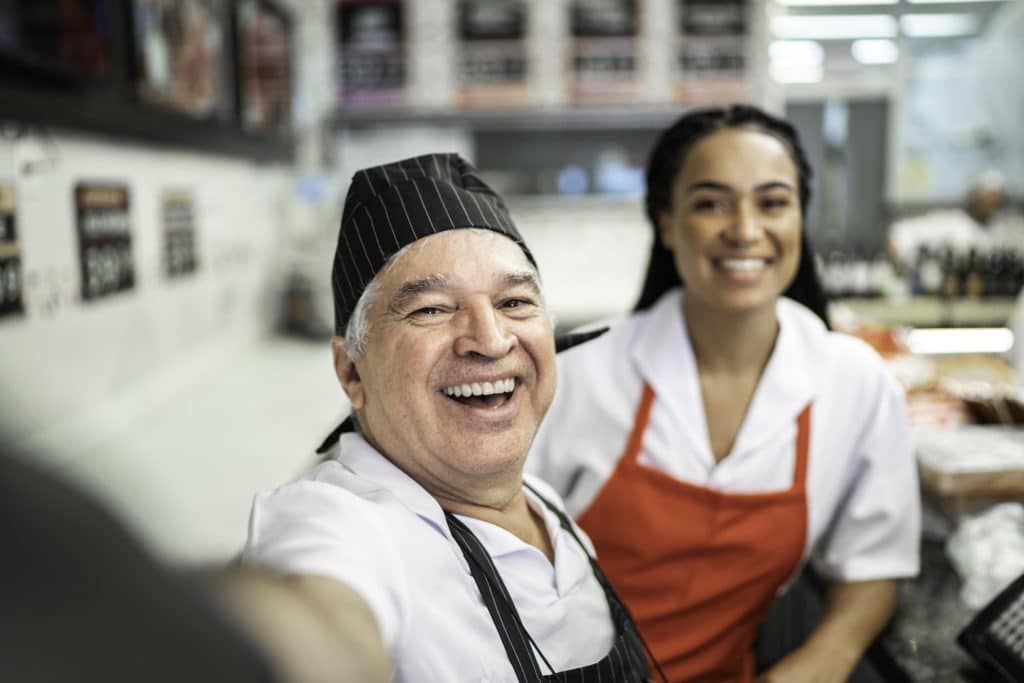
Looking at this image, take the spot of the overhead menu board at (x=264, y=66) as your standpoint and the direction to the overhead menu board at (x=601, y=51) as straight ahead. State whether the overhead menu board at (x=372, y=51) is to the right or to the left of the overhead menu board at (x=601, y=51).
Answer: left

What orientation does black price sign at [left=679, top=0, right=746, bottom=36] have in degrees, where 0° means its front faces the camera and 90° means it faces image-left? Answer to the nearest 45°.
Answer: approximately 0°

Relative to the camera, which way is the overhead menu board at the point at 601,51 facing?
toward the camera

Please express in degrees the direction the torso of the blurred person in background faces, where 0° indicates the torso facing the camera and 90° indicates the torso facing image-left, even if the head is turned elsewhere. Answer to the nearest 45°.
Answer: approximately 0°

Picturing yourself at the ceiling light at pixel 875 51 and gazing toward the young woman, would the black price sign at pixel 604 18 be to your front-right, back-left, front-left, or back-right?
front-right

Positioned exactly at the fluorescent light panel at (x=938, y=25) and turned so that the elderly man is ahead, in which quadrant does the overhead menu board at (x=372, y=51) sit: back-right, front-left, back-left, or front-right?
front-right

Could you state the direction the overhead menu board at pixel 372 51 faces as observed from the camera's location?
facing the viewer

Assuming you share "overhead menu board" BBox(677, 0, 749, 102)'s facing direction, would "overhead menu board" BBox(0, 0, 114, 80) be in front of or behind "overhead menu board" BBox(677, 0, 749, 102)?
in front

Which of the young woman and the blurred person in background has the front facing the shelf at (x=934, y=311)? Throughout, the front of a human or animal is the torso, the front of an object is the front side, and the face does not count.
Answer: the blurred person in background

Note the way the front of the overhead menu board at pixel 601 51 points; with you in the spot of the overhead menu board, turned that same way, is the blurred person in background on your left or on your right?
on your left
